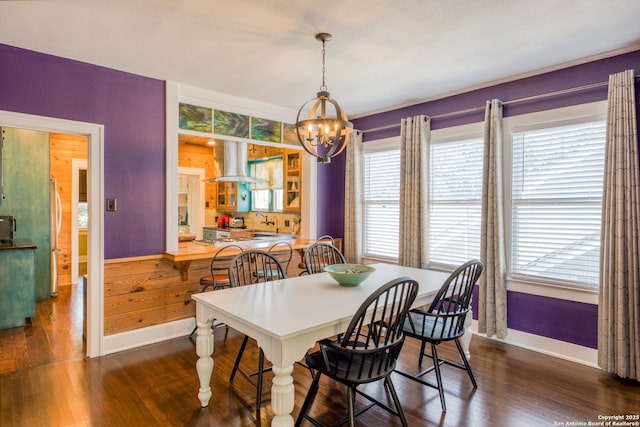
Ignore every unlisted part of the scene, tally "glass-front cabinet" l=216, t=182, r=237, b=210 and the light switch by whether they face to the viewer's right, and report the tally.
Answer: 0

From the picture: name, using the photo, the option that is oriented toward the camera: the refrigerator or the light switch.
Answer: the light switch

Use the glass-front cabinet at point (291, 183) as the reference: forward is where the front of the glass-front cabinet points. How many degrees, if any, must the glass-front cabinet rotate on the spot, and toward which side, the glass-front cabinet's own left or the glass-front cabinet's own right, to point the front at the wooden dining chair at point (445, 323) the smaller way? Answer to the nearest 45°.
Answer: approximately 45° to the glass-front cabinet's own left

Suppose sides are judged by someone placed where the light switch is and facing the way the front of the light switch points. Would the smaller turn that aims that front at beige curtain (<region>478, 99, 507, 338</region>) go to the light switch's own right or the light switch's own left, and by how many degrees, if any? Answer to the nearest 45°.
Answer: approximately 45° to the light switch's own left

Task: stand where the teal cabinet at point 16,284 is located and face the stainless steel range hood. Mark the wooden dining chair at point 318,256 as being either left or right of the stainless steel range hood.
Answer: right

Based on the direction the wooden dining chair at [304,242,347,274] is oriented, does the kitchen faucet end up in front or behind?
behind

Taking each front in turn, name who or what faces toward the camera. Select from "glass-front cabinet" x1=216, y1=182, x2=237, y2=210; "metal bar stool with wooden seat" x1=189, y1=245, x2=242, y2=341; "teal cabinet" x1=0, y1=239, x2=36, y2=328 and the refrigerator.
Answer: the glass-front cabinet

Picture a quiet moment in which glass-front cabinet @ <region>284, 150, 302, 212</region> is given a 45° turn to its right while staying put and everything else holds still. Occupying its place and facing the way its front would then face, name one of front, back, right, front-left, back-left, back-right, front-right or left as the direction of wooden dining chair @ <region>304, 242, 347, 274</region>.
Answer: left

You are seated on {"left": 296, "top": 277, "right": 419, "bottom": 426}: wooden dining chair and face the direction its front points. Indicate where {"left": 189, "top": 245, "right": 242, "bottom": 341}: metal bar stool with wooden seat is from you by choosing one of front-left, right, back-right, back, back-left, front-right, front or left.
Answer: front

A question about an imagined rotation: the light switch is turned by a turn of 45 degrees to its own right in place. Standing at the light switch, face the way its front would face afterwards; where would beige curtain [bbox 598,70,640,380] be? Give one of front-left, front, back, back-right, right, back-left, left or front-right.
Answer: left

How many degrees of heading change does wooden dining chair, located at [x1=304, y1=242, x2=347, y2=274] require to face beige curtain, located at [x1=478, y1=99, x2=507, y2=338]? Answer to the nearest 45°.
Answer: approximately 45° to its left

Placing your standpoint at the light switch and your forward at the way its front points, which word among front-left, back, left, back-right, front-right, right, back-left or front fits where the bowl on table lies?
front-left

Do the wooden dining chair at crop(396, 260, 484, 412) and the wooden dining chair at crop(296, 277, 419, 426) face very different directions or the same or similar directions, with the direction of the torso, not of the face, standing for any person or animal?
same or similar directions

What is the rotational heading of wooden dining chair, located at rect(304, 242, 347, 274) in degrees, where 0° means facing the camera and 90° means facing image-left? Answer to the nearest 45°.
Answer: approximately 315°
